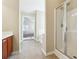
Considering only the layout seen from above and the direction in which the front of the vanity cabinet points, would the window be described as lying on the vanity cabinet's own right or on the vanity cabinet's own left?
on the vanity cabinet's own left

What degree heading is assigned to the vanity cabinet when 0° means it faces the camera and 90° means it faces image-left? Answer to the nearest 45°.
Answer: approximately 315°
